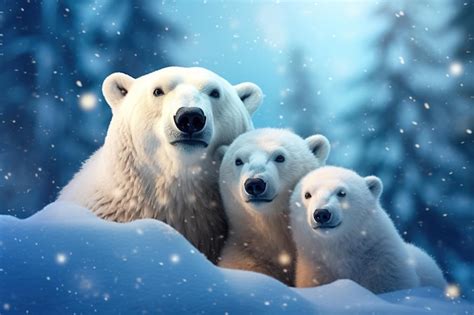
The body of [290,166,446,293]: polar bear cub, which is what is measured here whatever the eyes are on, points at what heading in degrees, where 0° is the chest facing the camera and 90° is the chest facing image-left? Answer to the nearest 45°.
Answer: approximately 45°

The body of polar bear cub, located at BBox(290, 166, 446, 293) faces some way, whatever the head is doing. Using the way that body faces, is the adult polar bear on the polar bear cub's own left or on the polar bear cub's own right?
on the polar bear cub's own right
